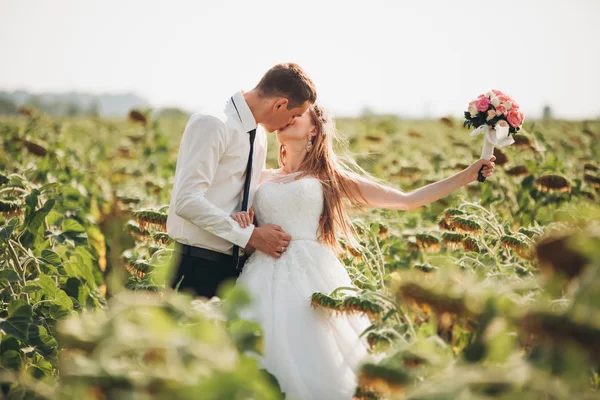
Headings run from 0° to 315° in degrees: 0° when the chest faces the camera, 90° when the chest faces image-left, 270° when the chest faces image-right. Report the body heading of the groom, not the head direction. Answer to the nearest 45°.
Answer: approximately 315°

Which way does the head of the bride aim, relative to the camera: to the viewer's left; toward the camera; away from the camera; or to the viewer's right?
to the viewer's left

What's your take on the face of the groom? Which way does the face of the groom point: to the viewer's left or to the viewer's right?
to the viewer's right

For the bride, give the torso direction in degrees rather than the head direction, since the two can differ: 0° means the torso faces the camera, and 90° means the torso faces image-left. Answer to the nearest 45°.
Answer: approximately 45°

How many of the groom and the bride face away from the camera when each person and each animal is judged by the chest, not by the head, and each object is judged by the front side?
0
